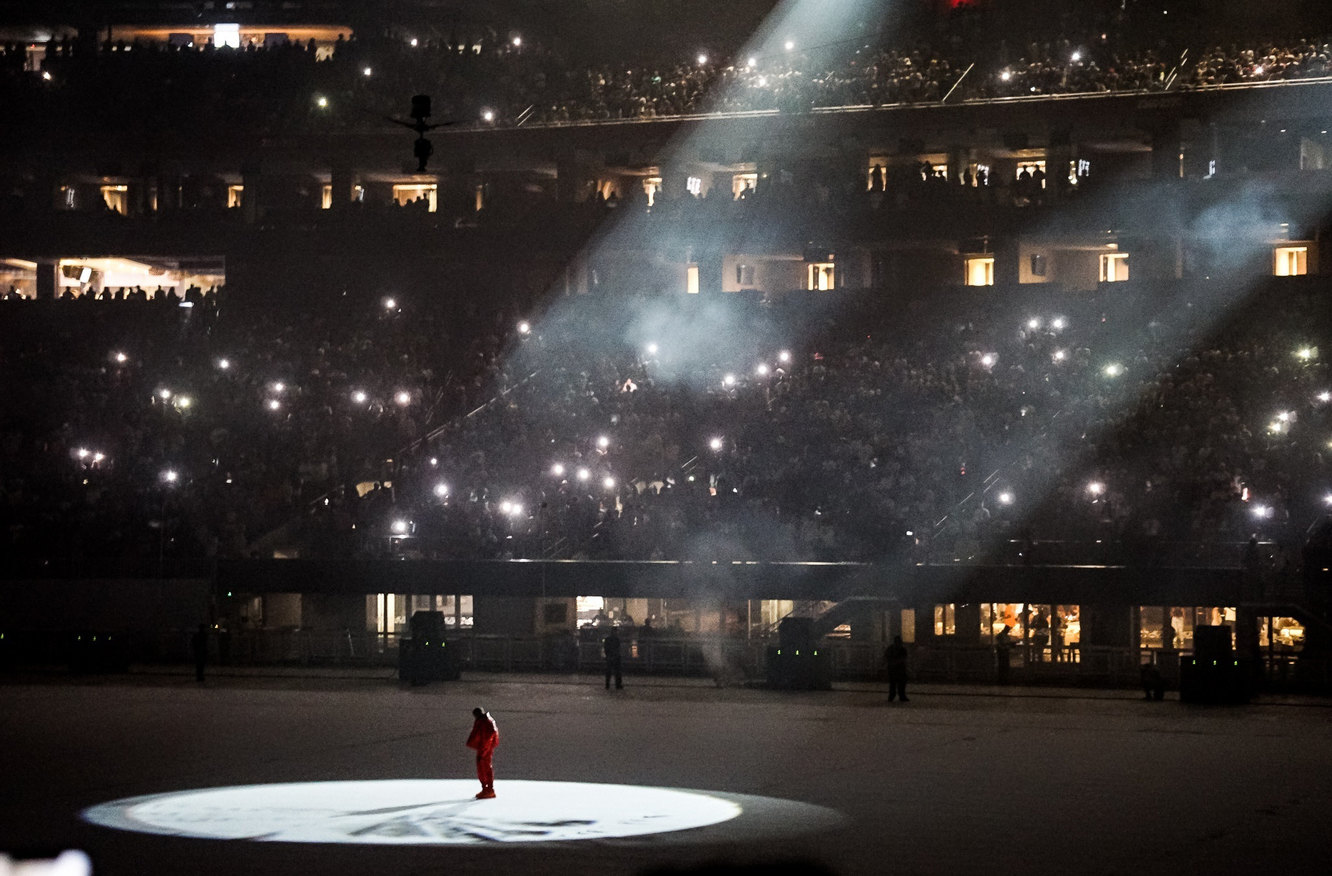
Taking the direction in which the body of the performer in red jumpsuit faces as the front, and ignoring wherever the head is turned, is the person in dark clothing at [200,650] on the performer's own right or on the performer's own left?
on the performer's own right
